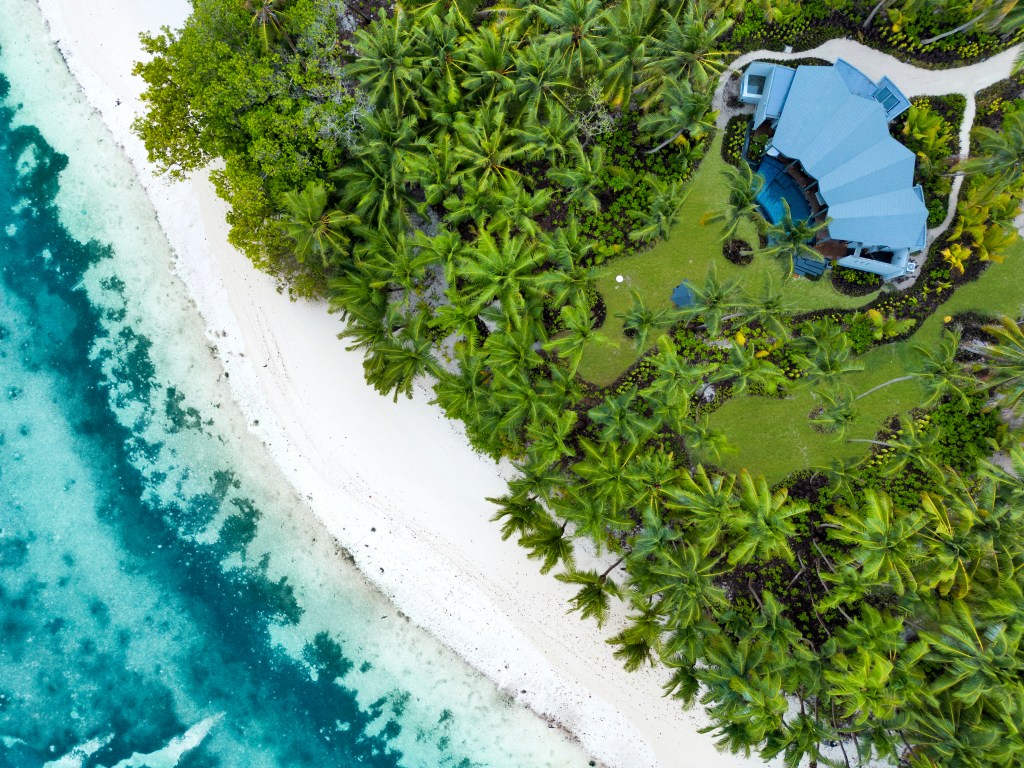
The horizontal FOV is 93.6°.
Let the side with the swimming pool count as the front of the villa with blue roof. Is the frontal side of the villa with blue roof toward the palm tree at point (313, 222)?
yes

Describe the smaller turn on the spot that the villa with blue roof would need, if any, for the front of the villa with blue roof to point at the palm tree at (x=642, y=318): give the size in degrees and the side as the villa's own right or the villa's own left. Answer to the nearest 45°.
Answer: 0° — it already faces it

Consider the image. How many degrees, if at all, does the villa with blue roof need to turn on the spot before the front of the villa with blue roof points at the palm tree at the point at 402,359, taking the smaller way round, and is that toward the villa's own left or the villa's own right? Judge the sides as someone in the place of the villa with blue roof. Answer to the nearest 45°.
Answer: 0° — it already faces it

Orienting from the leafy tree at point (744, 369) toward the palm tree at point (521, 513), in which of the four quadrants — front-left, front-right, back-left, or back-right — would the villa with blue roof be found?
back-right

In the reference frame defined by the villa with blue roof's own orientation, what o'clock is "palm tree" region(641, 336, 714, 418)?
The palm tree is roughly at 12 o'clock from the villa with blue roof.
